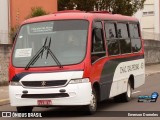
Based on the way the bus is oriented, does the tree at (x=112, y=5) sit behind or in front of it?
behind

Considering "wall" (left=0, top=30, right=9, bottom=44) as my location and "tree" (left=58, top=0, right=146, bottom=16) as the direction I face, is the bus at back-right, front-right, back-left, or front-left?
back-right

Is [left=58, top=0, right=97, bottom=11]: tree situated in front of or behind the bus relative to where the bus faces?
behind

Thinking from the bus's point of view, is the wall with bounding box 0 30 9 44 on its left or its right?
on its right

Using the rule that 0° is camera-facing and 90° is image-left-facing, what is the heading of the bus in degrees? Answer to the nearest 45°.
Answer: approximately 45°
